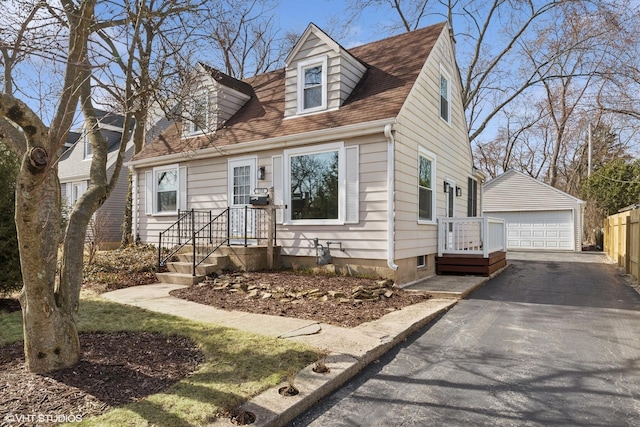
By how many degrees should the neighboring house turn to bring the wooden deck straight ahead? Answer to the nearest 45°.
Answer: approximately 90° to its left

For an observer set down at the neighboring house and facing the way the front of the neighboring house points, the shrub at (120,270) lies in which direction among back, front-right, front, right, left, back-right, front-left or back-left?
front-left

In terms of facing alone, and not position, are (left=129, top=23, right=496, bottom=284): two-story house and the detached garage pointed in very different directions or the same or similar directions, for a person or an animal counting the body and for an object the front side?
same or similar directions

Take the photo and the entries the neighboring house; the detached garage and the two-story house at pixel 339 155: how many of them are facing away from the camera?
0

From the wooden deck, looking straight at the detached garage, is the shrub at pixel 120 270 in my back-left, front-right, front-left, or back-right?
back-left

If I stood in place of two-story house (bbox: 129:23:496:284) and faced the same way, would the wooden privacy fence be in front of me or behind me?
behind

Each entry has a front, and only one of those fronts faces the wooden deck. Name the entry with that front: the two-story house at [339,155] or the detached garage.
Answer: the detached garage

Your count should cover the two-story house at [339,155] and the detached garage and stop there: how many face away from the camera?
0

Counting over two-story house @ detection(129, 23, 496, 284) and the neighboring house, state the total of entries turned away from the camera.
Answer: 0

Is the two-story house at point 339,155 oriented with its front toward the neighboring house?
no

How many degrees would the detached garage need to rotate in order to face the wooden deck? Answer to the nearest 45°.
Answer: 0° — it already faces it

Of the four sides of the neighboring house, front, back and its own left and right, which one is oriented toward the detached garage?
left

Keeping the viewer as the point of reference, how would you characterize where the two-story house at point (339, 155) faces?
facing the viewer and to the left of the viewer

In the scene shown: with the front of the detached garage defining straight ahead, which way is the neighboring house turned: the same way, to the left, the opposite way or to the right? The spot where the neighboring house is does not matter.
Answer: the same way

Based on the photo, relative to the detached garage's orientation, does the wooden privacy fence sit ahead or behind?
ahead

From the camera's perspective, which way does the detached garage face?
toward the camera
